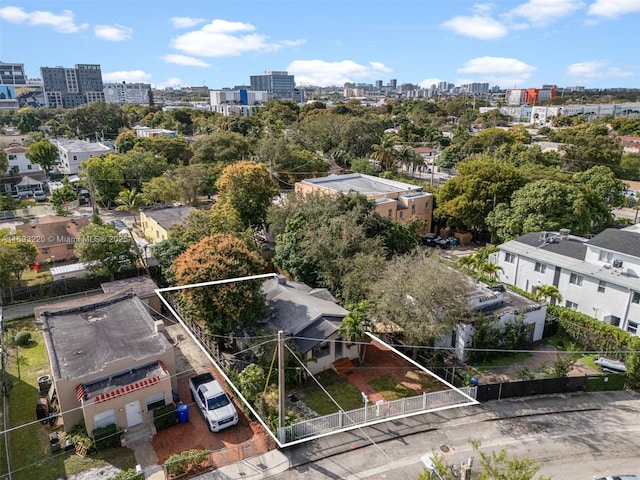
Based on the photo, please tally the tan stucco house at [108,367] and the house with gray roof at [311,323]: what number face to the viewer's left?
0

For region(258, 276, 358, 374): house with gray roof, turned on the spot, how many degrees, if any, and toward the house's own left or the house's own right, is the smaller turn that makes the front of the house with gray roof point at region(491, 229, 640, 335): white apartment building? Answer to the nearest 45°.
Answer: approximately 45° to the house's own left

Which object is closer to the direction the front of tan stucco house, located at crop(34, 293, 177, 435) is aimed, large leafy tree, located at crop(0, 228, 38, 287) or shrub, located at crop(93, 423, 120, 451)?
the shrub

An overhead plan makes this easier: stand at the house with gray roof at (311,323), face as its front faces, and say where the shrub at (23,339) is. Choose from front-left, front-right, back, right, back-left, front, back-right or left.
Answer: back-right

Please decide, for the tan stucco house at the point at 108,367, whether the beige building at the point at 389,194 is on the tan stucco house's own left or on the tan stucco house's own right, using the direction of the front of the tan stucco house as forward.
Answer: on the tan stucco house's own left

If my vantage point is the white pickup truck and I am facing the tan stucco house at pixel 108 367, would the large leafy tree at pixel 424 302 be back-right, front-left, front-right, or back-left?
back-right

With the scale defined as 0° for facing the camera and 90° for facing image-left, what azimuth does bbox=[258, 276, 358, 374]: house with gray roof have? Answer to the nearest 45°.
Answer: approximately 315°

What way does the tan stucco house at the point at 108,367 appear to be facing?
toward the camera

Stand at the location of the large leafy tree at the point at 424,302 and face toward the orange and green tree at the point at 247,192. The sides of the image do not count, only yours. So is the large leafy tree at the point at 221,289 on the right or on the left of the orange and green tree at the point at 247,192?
left

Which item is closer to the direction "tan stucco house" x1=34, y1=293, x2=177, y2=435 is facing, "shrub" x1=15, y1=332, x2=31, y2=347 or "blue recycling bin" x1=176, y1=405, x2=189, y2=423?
the blue recycling bin

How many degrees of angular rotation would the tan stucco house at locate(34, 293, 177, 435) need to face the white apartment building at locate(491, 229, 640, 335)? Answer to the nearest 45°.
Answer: approximately 90° to its left

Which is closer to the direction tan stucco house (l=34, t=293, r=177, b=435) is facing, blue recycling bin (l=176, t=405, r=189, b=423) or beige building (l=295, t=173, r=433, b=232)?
the blue recycling bin

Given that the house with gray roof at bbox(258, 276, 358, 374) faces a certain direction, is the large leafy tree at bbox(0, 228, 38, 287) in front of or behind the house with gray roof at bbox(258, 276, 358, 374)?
behind
